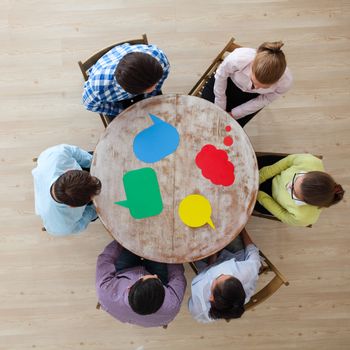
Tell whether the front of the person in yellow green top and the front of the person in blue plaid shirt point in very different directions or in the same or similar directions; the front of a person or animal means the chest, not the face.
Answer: very different directions

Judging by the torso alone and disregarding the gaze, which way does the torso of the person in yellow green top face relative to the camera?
to the viewer's left

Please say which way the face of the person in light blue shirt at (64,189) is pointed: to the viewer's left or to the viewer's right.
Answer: to the viewer's right

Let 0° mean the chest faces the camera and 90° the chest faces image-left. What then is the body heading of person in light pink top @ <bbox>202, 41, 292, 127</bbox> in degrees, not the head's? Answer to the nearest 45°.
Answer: approximately 45°

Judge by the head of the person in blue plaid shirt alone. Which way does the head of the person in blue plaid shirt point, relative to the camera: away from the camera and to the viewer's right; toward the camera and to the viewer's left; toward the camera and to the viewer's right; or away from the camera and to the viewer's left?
toward the camera and to the viewer's right

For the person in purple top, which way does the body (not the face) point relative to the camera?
away from the camera

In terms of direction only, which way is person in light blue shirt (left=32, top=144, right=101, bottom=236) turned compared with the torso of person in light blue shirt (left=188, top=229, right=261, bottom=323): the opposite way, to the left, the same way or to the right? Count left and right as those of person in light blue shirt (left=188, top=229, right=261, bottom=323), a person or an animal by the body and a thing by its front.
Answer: to the right

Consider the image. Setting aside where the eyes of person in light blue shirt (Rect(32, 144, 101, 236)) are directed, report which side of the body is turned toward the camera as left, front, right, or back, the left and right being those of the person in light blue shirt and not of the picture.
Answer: right

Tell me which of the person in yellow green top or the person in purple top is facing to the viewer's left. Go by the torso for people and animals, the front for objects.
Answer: the person in yellow green top

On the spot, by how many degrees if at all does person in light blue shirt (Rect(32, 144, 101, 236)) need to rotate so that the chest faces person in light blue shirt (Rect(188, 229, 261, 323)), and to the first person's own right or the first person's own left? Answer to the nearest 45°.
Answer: approximately 45° to the first person's own right

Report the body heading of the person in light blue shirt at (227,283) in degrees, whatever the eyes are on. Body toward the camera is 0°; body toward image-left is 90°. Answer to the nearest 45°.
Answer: approximately 135°
